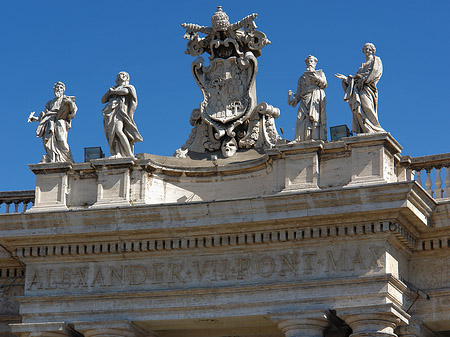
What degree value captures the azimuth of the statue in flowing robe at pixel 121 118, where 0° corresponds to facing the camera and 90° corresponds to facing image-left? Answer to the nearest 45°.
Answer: approximately 0°

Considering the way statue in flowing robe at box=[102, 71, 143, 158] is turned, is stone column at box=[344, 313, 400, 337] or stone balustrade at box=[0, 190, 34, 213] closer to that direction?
the stone column

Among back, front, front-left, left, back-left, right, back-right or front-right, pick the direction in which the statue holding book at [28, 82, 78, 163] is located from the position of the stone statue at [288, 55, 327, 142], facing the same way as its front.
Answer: right

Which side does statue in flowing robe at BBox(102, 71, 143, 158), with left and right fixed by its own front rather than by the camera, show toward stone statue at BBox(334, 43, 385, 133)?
left

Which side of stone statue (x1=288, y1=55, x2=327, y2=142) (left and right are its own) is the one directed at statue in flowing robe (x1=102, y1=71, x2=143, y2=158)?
right
